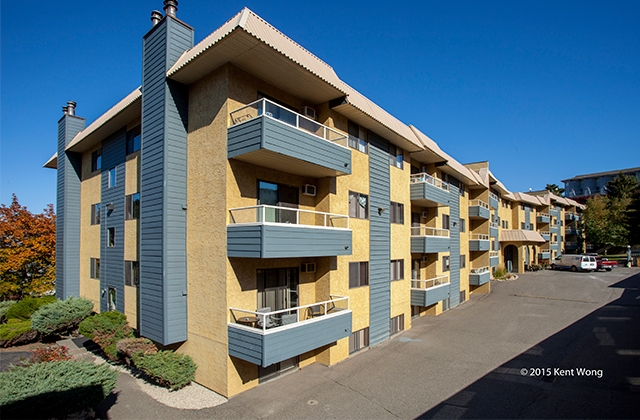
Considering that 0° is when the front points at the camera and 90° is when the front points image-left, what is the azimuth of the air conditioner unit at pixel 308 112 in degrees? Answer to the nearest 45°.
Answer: approximately 315°

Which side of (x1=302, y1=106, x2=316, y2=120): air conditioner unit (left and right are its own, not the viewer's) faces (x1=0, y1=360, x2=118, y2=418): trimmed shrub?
right

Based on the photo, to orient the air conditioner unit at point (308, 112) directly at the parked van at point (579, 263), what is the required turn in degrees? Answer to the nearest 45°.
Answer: approximately 90° to its left
